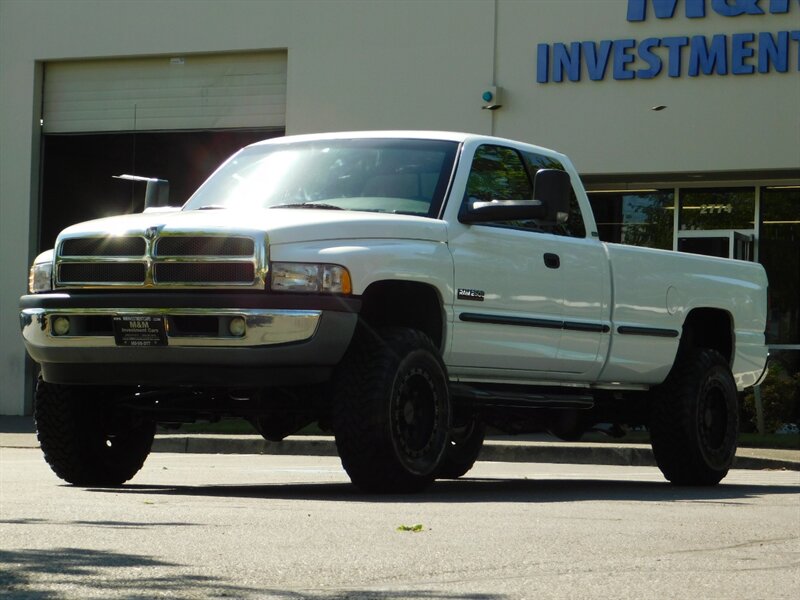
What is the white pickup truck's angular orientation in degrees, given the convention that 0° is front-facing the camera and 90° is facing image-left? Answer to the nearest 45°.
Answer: approximately 45°

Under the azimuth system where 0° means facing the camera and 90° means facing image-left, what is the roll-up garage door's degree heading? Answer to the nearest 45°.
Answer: approximately 0°

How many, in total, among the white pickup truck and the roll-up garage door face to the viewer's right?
0

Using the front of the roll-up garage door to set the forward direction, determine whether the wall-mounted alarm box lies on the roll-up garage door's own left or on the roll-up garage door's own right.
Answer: on the roll-up garage door's own left

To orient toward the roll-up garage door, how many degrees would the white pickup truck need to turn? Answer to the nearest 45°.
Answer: approximately 135° to its right

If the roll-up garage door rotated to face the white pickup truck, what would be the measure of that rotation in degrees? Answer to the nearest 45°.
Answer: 0° — it already faces it

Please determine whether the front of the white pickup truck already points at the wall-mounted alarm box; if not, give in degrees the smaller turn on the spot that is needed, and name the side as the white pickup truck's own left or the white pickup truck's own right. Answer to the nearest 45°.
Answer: approximately 135° to the white pickup truck's own right
